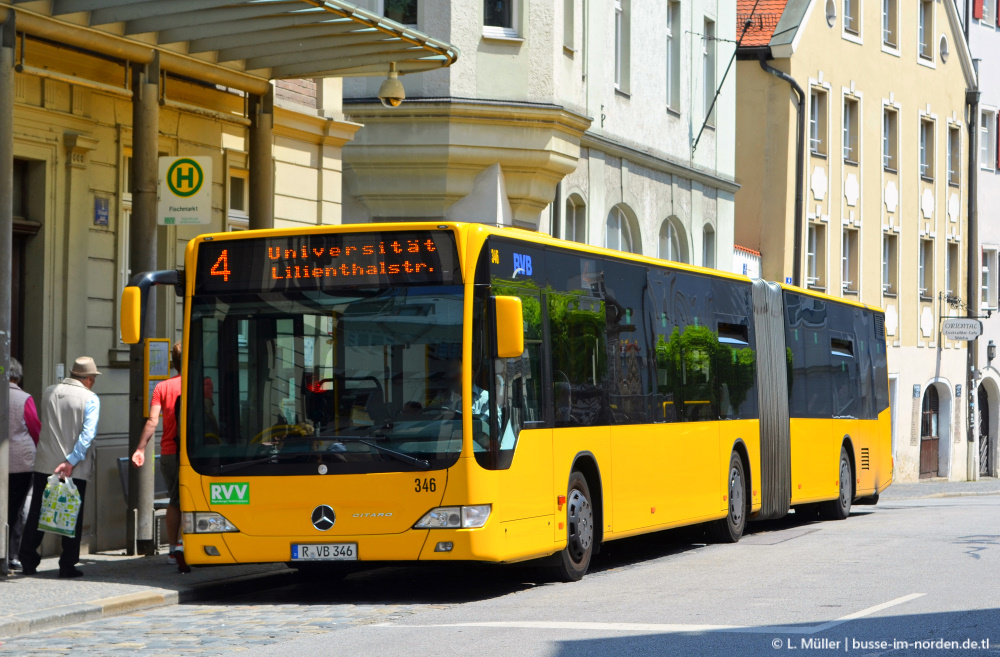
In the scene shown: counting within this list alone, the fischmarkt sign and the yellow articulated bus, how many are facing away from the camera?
0

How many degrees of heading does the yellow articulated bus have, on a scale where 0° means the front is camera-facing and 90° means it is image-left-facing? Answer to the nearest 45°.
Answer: approximately 45°

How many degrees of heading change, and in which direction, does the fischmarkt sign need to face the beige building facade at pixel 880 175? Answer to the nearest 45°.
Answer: approximately 135° to its left

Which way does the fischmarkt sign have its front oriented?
toward the camera

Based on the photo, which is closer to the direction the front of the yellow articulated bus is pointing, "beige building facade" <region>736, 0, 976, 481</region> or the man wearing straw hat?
the man wearing straw hat

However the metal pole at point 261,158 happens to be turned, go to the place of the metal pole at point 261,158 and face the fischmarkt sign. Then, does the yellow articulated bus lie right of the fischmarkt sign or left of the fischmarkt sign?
left

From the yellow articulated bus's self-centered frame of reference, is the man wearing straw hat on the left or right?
on its right

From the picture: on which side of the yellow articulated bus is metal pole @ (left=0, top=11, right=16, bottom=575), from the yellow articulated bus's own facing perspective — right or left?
on its right
